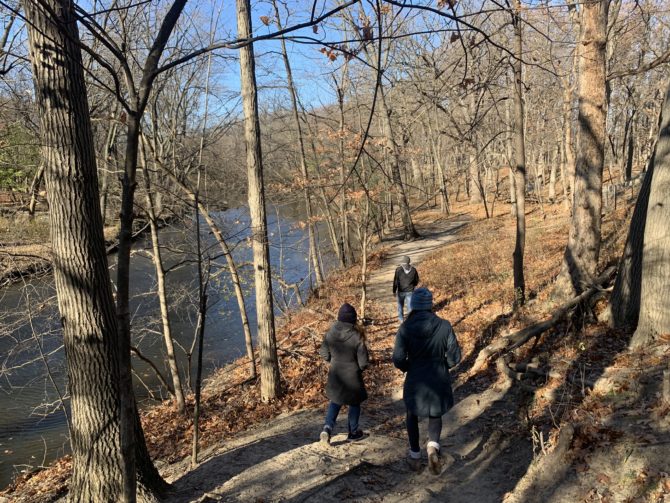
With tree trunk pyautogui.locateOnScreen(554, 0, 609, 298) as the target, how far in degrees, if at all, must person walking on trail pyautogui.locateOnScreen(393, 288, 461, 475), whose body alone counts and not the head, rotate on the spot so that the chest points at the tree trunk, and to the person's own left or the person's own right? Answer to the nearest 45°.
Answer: approximately 45° to the person's own right

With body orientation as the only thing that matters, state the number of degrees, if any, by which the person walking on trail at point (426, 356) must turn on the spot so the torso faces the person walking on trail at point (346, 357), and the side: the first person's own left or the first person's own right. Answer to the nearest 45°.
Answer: approximately 45° to the first person's own left

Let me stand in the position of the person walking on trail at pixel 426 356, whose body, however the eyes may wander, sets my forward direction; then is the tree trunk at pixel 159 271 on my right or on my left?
on my left

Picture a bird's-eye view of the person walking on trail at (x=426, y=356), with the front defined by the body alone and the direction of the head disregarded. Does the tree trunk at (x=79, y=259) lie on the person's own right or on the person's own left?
on the person's own left

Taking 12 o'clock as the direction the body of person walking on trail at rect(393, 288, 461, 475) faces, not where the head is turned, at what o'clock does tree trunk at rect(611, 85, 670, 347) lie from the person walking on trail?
The tree trunk is roughly at 2 o'clock from the person walking on trail.

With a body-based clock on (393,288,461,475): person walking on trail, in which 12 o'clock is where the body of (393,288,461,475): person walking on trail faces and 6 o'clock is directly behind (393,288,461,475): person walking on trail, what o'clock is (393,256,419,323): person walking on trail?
(393,256,419,323): person walking on trail is roughly at 12 o'clock from (393,288,461,475): person walking on trail.

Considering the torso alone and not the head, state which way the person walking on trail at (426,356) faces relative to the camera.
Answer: away from the camera

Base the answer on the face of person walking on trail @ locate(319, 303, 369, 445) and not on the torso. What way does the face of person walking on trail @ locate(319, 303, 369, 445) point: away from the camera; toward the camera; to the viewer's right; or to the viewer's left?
away from the camera

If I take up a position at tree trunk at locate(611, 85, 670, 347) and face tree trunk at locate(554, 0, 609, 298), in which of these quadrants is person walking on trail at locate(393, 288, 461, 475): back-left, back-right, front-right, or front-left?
back-left

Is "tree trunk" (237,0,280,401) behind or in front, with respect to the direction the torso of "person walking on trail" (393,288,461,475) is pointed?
in front
